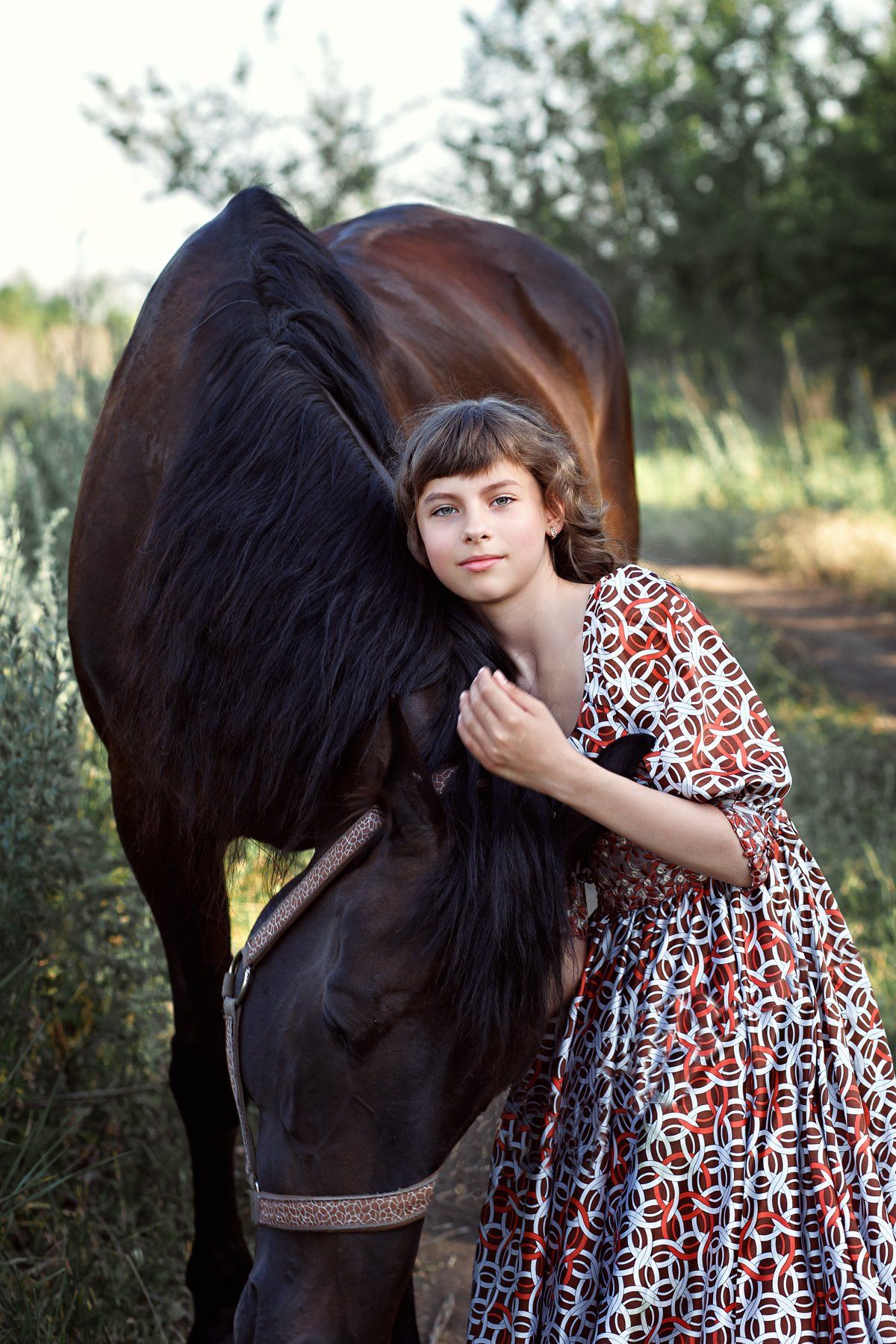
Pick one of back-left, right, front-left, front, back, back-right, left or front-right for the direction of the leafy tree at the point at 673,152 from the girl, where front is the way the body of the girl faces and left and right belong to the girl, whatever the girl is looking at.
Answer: back-right

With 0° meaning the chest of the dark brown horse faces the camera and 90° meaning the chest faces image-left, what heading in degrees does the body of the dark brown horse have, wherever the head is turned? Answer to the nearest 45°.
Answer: approximately 45°

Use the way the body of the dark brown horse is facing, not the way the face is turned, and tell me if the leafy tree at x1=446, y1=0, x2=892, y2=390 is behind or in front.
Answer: behind

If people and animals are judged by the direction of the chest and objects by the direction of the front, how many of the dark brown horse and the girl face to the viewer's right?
0

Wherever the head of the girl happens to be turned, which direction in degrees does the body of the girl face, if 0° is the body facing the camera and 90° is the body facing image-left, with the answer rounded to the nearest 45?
approximately 45°
